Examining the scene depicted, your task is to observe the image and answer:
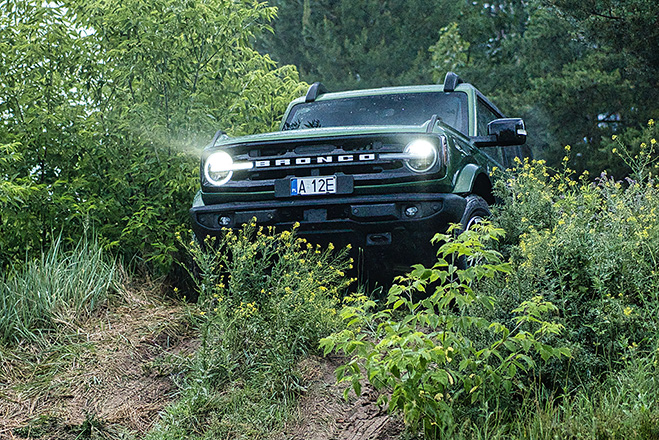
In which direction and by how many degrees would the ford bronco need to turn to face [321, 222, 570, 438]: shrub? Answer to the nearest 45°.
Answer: approximately 45° to its left

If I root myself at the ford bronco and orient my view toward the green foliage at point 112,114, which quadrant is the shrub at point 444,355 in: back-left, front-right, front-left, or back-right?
back-left

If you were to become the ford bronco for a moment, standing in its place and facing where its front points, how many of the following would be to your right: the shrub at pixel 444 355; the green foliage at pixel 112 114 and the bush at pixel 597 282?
1

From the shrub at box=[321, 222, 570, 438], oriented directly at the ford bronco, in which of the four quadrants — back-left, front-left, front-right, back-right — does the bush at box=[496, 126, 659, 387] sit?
front-right

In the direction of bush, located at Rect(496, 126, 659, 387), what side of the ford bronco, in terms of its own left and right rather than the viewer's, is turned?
left

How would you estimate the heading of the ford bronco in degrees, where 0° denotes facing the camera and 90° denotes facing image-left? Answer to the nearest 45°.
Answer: approximately 45°

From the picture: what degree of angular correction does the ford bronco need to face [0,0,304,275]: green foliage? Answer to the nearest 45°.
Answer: approximately 90° to its right

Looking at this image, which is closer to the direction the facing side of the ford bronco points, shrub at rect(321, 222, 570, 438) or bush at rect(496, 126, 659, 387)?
the shrub

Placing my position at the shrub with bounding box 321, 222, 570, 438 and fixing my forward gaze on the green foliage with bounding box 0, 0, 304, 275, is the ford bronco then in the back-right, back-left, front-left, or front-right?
front-right
